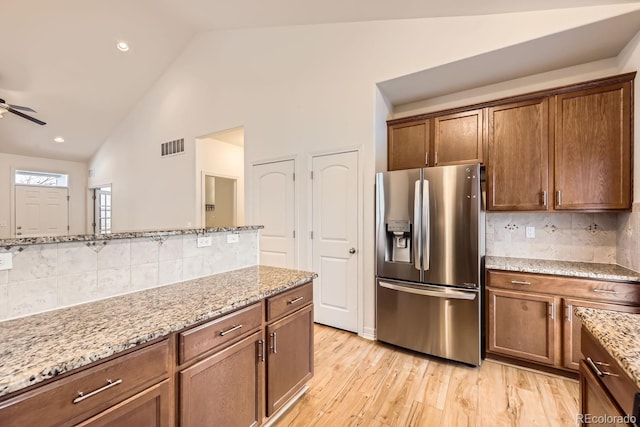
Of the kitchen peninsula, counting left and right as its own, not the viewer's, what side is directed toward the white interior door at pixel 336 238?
left

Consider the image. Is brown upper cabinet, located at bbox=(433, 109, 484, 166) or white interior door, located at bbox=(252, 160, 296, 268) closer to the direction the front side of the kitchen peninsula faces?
the brown upper cabinet

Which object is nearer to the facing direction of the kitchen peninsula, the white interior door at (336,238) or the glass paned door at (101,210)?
the white interior door

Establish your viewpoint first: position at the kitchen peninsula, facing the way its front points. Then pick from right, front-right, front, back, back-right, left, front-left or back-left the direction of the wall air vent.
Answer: back-left

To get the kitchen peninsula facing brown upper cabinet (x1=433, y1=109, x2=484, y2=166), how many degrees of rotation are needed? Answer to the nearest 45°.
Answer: approximately 45° to its left

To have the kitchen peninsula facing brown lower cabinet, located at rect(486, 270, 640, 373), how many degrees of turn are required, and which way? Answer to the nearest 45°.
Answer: approximately 45° to its left

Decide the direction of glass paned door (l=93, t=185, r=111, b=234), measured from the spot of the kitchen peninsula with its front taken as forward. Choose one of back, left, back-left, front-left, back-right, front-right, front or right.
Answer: back-left

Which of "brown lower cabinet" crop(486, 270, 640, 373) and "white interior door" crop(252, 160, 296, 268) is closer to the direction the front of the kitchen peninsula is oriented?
the brown lower cabinet

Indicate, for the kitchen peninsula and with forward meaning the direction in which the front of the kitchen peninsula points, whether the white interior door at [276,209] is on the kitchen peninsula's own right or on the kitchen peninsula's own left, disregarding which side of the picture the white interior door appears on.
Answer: on the kitchen peninsula's own left

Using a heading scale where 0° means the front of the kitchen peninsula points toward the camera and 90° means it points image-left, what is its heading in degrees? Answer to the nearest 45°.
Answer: approximately 315°
